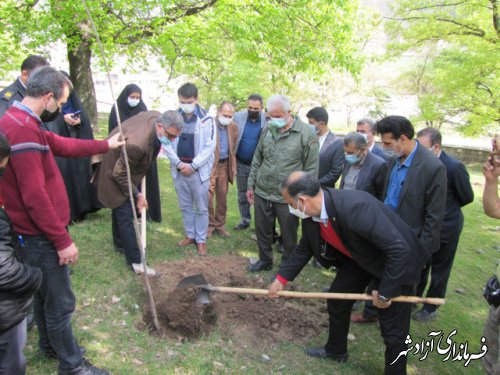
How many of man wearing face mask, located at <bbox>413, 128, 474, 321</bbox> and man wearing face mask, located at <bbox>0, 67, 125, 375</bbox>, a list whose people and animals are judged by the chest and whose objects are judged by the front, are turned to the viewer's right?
1

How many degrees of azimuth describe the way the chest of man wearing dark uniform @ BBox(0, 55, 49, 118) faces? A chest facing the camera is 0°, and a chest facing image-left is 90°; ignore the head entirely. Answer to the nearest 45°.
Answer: approximately 315°

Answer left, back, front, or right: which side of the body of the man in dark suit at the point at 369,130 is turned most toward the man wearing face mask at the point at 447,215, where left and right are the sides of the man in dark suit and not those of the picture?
left

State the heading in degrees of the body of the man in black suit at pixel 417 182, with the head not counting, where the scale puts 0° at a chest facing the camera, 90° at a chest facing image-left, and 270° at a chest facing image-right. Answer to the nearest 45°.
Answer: approximately 45°

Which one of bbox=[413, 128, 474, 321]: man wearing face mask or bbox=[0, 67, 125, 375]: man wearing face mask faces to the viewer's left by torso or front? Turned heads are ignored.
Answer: bbox=[413, 128, 474, 321]: man wearing face mask

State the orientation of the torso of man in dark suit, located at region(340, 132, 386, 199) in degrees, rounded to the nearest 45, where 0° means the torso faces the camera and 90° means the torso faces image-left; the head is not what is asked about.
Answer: approximately 45°

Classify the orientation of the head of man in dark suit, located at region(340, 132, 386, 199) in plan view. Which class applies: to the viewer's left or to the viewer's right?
to the viewer's left

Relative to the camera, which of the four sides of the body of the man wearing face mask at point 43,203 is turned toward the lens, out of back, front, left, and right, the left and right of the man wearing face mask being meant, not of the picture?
right

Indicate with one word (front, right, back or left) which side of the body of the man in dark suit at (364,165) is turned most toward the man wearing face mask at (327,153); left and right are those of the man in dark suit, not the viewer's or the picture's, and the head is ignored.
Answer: right
